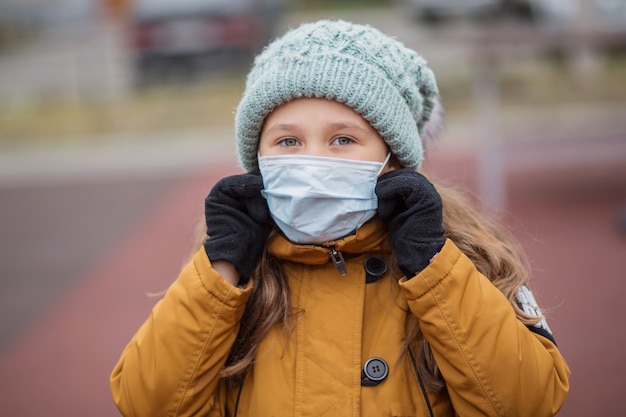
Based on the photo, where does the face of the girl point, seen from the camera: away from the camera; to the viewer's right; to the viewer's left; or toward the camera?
toward the camera

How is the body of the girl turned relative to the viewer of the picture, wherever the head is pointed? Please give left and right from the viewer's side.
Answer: facing the viewer
